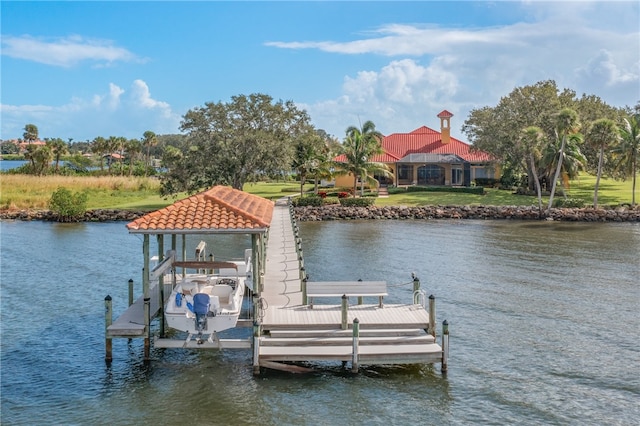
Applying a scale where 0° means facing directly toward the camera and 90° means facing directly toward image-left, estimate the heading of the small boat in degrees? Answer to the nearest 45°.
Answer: approximately 180°
